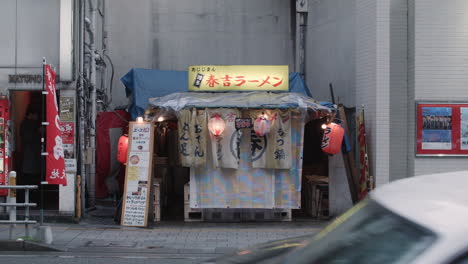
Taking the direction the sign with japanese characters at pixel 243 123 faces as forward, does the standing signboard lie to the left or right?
on its right

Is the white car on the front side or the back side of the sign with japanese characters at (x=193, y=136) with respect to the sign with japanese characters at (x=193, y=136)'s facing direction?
on the front side

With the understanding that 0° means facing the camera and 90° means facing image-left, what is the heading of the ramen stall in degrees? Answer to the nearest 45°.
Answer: approximately 0°

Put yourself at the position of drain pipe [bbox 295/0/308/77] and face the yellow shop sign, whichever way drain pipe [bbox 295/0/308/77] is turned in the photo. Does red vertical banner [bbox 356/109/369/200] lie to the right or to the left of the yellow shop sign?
left

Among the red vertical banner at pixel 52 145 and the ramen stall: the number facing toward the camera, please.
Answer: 2

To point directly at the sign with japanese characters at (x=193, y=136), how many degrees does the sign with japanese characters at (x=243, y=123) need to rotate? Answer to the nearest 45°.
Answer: approximately 90° to its right

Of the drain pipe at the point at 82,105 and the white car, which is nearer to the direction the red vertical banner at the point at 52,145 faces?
the white car

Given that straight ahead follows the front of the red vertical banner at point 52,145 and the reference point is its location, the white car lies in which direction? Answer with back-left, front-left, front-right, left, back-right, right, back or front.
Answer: front

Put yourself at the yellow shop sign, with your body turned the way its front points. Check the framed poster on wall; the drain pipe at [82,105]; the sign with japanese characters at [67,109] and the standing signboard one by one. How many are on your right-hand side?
3

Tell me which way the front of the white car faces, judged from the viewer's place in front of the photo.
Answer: facing the viewer and to the left of the viewer

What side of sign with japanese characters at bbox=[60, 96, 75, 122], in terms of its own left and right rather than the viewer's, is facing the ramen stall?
left

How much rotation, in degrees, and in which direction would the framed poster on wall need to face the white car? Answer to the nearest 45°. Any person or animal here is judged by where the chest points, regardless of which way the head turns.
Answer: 0° — it already faces it

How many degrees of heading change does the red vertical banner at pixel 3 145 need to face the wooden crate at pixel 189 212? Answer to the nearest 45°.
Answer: approximately 90° to its left

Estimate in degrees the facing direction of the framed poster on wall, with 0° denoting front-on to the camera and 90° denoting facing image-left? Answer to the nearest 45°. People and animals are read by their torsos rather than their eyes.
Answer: approximately 0°

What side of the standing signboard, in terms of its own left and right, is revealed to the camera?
front

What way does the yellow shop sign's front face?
toward the camera

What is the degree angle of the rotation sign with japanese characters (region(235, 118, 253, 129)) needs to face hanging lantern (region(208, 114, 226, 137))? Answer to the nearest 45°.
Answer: approximately 90° to its right
